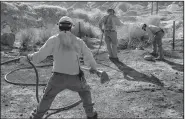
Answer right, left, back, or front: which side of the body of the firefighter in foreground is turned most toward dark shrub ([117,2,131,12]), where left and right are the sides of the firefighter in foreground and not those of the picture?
front

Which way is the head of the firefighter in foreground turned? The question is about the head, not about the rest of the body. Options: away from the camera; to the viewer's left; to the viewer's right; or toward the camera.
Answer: away from the camera

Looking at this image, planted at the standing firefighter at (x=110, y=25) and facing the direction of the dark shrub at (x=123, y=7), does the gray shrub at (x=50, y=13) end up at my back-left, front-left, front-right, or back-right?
front-left

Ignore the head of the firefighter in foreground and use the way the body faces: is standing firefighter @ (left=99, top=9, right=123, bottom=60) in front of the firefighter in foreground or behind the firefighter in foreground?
in front

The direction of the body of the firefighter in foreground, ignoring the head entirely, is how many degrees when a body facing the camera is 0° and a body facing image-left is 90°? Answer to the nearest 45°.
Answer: approximately 180°

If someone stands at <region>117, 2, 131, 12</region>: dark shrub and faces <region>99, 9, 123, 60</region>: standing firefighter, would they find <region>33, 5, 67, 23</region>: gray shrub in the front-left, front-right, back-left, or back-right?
front-right

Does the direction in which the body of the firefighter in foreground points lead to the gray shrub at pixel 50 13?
yes
